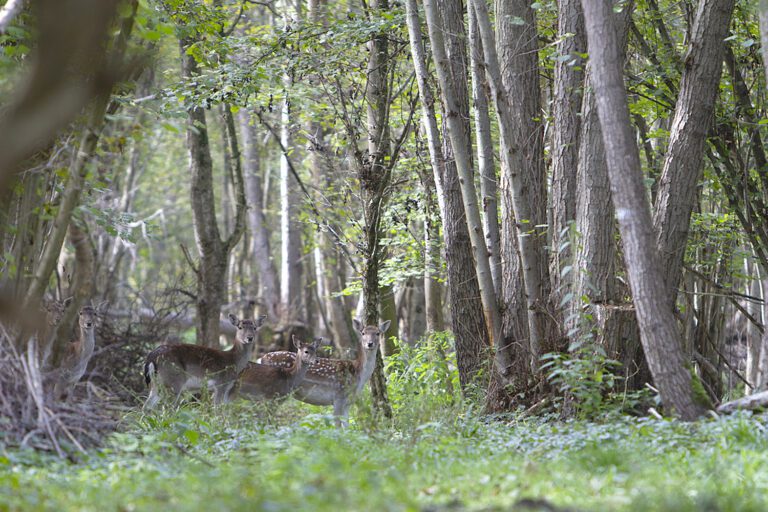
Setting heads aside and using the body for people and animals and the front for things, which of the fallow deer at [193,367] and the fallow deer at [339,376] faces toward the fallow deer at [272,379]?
the fallow deer at [193,367]

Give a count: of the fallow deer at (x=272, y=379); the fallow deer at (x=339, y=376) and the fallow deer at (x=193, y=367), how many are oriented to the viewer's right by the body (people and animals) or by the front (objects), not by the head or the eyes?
3

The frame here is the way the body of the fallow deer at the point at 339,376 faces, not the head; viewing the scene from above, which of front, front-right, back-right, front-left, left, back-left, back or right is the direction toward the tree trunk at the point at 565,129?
front-right

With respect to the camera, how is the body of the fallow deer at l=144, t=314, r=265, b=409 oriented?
to the viewer's right

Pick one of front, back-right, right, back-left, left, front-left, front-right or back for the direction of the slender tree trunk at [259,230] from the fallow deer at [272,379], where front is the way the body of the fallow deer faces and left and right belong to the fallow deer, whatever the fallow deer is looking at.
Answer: left

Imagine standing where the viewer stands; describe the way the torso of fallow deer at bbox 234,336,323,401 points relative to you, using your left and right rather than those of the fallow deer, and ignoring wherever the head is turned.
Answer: facing to the right of the viewer

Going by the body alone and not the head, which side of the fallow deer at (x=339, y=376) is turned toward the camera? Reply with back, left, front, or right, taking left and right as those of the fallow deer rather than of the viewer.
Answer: right

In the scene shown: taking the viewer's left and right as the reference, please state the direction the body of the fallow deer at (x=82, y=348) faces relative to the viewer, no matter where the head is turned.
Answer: facing the viewer and to the right of the viewer

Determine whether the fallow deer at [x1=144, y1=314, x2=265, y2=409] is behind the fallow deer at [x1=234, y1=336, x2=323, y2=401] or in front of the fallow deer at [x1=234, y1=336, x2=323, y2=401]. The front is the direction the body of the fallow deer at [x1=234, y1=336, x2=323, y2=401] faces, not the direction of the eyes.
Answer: behind

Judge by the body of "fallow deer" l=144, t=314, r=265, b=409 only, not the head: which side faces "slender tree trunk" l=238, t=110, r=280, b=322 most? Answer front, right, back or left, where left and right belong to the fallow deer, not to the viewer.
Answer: left

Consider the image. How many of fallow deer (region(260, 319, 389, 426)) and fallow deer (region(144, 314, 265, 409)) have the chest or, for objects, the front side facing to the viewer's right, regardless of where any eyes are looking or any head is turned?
2

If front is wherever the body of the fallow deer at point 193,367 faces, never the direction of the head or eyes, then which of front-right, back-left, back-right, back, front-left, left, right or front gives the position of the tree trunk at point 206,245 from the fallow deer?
left

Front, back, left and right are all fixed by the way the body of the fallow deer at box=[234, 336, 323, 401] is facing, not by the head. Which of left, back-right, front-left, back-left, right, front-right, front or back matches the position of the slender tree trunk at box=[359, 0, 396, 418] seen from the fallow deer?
front-right
